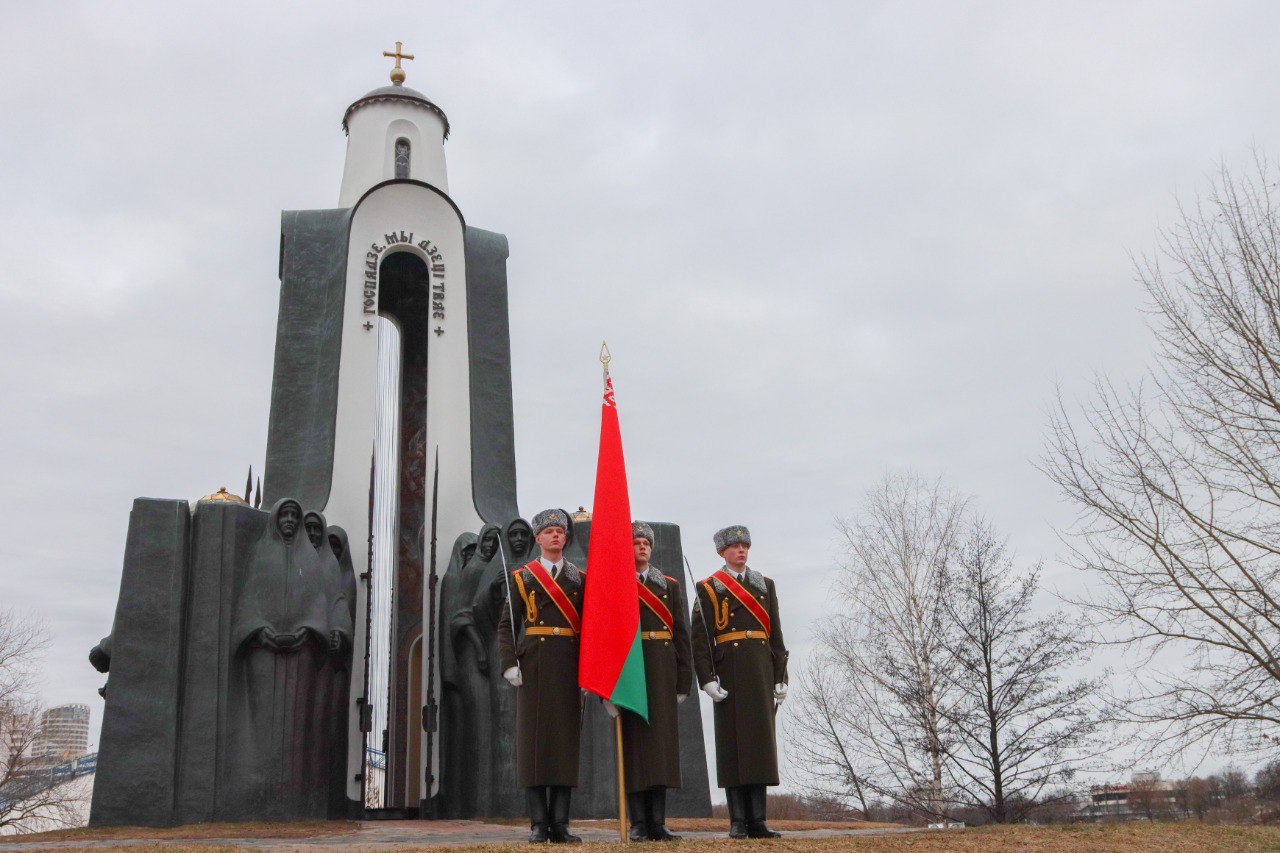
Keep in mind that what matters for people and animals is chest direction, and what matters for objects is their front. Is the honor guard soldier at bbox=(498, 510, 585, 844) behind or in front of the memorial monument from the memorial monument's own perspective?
in front

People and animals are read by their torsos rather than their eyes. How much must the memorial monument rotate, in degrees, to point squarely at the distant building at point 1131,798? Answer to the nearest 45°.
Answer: approximately 90° to its left

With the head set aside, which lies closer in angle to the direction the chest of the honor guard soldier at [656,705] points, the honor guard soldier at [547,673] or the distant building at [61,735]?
the honor guard soldier

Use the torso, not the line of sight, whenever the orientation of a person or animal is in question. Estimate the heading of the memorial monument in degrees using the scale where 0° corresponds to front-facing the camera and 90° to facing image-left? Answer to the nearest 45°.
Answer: approximately 0°

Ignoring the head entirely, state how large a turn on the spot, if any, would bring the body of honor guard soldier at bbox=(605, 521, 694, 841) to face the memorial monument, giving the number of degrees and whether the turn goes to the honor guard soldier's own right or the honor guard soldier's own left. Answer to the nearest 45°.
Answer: approximately 135° to the honor guard soldier's own right

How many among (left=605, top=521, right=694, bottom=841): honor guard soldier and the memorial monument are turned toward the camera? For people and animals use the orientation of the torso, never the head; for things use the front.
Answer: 2

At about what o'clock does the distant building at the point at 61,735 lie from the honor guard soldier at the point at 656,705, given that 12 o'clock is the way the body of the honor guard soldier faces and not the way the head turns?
The distant building is roughly at 5 o'clock from the honor guard soldier.
